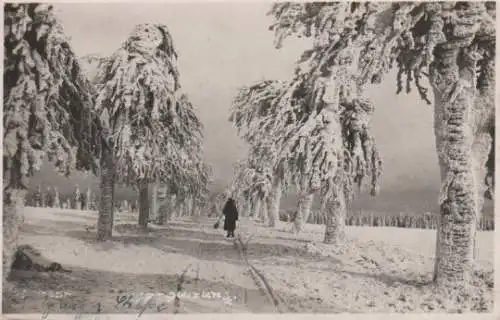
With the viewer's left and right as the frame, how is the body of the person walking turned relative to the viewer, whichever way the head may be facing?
facing away from the viewer
